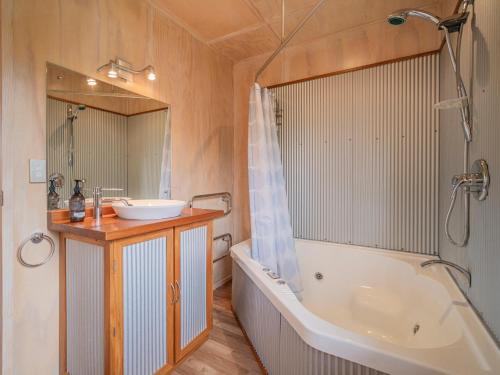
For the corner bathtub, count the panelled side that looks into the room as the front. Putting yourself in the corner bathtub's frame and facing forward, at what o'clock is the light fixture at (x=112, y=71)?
The light fixture is roughly at 1 o'clock from the corner bathtub.

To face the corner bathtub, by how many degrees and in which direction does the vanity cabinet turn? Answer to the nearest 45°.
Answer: approximately 45° to its left

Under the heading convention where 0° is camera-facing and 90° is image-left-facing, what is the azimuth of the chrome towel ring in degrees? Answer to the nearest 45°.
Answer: approximately 315°

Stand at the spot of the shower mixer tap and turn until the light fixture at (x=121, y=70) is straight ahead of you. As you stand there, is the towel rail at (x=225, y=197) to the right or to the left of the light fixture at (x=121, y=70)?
right

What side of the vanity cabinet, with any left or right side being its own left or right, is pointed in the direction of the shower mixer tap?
front

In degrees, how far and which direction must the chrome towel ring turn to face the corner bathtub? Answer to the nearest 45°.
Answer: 0° — it already faces it

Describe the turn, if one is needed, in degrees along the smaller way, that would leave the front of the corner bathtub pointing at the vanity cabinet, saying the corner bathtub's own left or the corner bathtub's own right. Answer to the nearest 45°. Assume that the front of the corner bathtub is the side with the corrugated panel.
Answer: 0° — it already faces it

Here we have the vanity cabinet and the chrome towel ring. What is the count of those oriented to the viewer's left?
0

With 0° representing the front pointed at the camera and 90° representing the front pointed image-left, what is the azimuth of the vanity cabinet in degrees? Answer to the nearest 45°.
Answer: approximately 315°

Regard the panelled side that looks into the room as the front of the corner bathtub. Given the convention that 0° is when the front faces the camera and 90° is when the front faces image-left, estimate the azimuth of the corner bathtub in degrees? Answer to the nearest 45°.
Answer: approximately 45°
